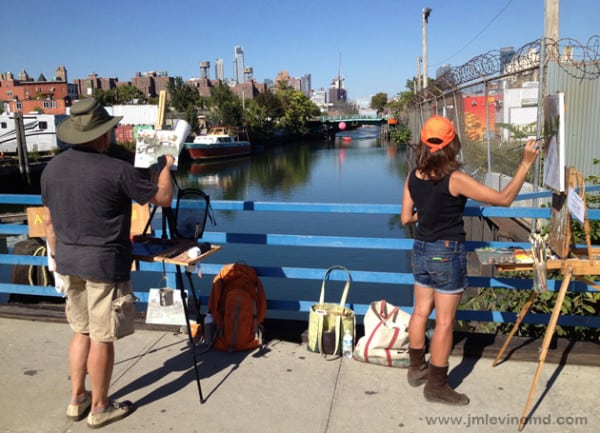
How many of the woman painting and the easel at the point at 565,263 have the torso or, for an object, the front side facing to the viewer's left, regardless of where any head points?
1

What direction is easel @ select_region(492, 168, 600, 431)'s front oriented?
to the viewer's left

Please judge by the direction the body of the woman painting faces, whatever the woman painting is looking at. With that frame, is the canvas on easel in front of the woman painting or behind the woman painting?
in front

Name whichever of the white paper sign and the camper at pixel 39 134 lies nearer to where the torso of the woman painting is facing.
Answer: the white paper sign

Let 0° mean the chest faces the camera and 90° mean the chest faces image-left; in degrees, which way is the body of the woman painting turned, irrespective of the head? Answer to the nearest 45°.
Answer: approximately 225°

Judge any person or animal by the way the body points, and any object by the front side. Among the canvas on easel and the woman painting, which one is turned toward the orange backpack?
the canvas on easel

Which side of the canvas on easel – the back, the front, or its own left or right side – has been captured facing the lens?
left

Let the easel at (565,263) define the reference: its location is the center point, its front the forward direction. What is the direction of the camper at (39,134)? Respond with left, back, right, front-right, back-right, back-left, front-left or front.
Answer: front-right

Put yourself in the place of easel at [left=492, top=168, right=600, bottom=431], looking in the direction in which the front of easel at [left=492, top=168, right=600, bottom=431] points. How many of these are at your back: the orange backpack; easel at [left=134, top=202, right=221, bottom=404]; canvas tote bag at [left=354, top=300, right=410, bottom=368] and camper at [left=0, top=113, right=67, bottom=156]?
0

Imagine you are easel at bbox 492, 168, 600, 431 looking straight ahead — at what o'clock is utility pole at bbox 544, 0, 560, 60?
The utility pole is roughly at 3 o'clock from the easel.

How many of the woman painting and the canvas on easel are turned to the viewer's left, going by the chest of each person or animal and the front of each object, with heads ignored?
1

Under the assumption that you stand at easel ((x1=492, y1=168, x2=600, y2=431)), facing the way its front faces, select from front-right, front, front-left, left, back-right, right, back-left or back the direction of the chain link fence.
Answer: right

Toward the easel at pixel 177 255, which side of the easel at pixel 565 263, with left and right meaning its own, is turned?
front

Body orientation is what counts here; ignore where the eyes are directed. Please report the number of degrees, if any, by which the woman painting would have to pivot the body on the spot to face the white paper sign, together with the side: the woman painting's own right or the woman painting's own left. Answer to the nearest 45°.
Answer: approximately 45° to the woman painting's own right

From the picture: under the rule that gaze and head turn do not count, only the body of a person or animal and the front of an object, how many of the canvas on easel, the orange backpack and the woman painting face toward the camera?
1

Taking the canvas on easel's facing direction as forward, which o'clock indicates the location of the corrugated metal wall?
The corrugated metal wall is roughly at 3 o'clock from the canvas on easel.

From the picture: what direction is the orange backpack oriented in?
toward the camera

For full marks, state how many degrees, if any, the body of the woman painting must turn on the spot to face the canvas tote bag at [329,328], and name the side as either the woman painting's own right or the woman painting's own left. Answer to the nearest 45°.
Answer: approximately 90° to the woman painting's own left

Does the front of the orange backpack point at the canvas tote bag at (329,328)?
no

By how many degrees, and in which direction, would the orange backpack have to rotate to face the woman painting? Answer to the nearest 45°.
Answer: approximately 45° to its left
